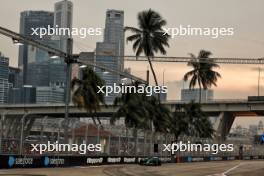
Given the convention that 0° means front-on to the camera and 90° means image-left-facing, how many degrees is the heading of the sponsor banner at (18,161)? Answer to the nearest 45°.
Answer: approximately 0°

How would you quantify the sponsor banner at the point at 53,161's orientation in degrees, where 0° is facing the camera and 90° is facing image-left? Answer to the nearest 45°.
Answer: approximately 0°
